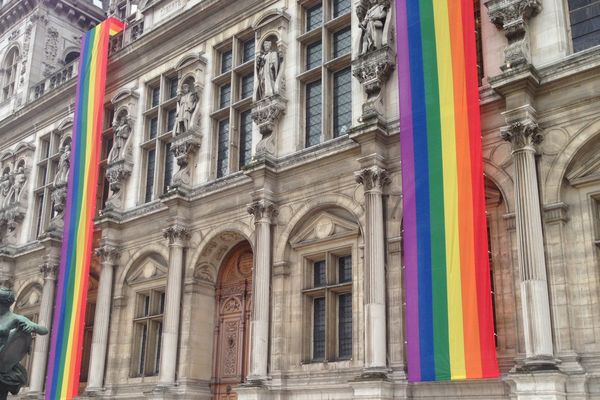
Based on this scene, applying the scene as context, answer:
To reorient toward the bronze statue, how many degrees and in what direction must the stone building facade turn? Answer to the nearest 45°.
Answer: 0° — it already faces it

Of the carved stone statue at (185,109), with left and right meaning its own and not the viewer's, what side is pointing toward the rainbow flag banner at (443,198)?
left

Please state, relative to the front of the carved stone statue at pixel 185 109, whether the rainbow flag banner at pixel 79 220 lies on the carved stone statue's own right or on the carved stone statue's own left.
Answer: on the carved stone statue's own right

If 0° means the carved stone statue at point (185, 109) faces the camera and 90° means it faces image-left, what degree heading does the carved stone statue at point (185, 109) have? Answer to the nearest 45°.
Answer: approximately 45°

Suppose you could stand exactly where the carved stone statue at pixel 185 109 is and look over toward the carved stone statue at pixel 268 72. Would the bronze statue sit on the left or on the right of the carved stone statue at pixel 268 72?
right

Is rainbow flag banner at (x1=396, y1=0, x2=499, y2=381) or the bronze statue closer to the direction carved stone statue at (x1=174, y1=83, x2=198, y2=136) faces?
the bronze statue

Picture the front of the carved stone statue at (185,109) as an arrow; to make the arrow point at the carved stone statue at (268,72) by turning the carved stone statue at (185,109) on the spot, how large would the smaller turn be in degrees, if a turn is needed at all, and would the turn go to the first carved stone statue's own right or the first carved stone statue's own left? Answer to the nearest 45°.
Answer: approximately 90° to the first carved stone statue's own left

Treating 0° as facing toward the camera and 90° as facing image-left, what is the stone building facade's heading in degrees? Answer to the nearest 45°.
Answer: approximately 45°
